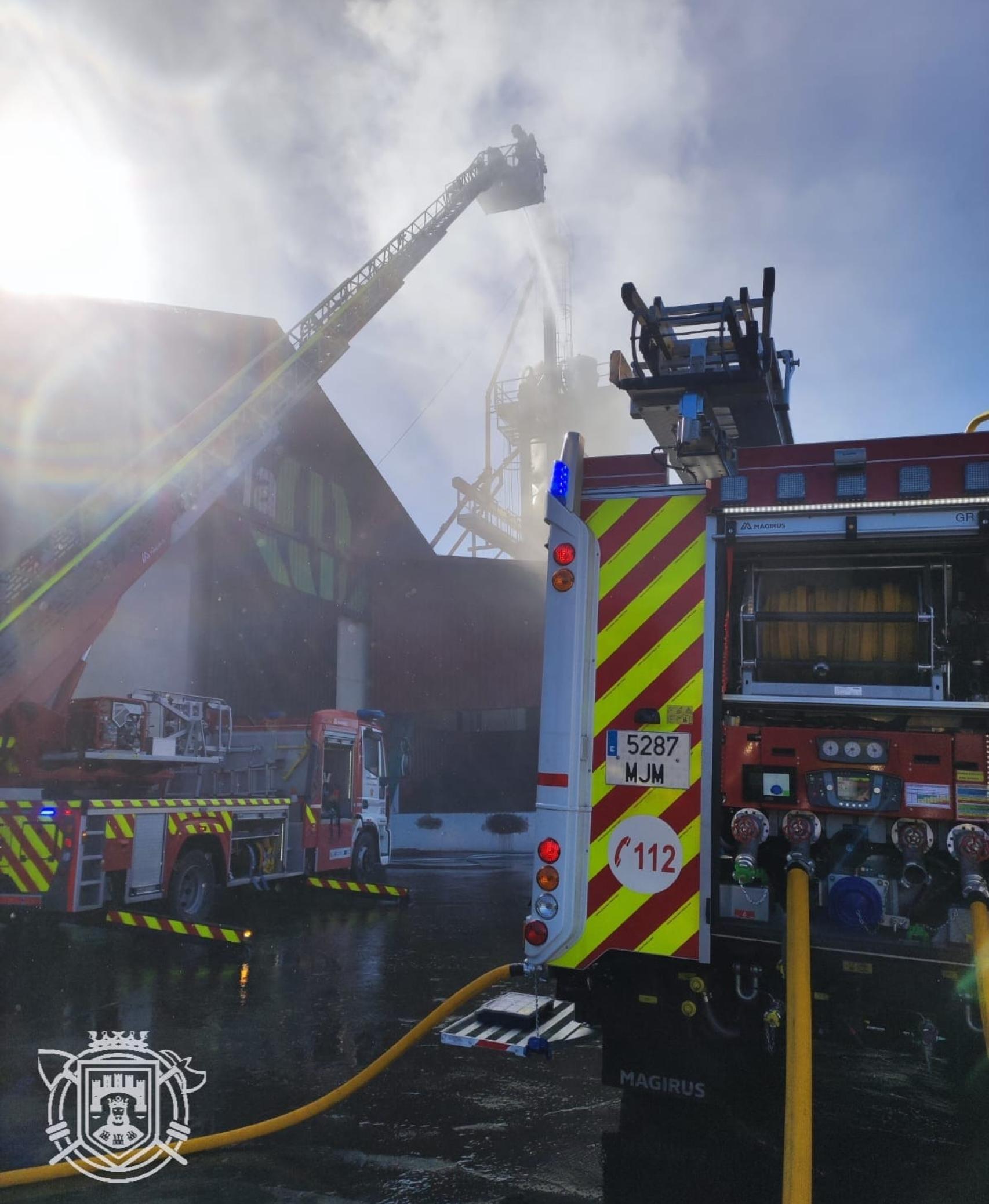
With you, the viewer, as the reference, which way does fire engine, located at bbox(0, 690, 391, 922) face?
facing away from the viewer and to the right of the viewer

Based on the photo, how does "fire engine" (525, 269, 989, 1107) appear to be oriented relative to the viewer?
away from the camera

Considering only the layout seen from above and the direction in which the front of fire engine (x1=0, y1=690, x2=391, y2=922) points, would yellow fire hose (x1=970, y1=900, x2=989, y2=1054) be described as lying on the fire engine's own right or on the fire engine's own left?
on the fire engine's own right
